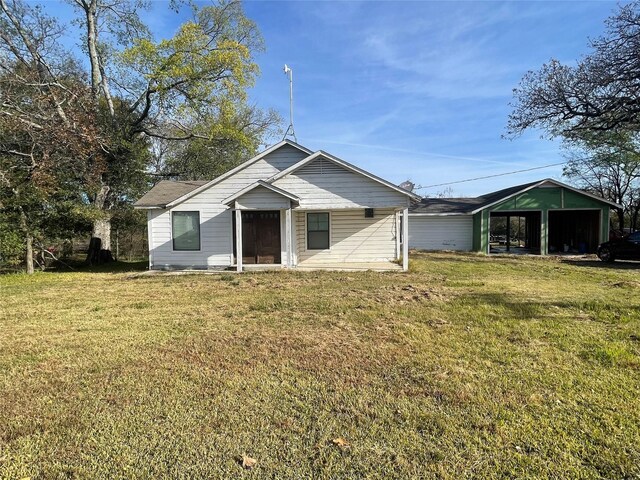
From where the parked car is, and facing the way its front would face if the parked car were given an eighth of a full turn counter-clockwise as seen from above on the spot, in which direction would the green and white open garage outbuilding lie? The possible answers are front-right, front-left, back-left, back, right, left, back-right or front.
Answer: right

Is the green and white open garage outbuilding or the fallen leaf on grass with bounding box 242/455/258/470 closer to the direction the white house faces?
the fallen leaf on grass

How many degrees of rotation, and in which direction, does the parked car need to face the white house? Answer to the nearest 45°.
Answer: approximately 45° to its left

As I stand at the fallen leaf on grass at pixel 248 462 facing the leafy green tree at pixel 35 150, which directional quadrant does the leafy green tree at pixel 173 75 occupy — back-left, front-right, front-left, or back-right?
front-right

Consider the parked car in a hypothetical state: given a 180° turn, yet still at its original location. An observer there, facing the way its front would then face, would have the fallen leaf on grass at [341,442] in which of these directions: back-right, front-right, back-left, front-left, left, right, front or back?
right

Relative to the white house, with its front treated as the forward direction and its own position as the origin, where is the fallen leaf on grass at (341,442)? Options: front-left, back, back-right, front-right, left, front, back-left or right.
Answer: front

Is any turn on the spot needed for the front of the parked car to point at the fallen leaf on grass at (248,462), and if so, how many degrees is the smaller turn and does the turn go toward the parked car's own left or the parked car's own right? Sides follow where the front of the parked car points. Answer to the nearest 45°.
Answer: approximately 90° to the parked car's own left

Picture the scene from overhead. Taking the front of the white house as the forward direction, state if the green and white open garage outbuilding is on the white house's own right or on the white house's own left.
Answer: on the white house's own left

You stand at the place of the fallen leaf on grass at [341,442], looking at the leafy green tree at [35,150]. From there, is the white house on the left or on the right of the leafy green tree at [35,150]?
right

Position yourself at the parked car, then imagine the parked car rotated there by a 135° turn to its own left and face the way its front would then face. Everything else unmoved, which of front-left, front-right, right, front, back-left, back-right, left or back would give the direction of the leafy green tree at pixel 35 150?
right

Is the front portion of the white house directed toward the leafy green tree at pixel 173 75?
no

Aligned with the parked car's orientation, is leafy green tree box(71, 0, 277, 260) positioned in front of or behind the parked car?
in front

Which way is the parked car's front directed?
to the viewer's left

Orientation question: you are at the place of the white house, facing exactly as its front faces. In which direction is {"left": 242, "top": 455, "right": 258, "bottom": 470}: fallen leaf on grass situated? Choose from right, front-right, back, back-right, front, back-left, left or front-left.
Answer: front

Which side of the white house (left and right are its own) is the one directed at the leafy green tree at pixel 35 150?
right

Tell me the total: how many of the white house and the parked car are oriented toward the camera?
1

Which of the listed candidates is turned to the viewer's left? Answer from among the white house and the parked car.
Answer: the parked car

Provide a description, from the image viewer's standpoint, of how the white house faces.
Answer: facing the viewer
